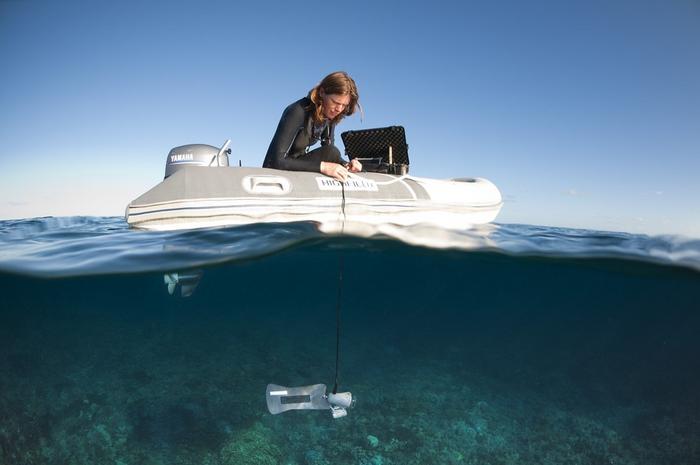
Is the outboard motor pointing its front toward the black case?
yes

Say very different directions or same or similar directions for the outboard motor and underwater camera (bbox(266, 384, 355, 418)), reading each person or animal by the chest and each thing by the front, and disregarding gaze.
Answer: same or similar directions

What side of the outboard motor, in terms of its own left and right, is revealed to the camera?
right

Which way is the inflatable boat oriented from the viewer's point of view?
to the viewer's right

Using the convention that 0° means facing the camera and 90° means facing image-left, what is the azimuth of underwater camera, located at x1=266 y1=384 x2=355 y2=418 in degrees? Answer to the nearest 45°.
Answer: approximately 270°

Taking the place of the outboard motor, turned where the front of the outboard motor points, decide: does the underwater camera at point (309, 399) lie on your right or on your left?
on your right

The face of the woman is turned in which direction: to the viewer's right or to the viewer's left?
to the viewer's right

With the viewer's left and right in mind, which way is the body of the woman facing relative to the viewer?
facing the viewer and to the right of the viewer
